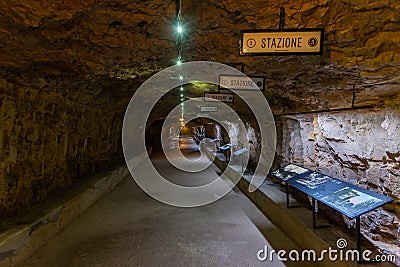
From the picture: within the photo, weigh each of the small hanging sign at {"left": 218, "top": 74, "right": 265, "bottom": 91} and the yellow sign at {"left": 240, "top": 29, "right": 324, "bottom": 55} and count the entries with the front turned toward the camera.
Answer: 2

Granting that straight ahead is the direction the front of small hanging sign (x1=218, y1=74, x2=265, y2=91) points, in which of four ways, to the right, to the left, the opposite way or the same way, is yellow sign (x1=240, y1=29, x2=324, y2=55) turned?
the same way

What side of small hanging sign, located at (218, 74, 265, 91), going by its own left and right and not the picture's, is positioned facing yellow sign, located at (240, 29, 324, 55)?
front

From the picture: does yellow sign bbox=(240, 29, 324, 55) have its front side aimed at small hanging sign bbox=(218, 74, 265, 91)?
no

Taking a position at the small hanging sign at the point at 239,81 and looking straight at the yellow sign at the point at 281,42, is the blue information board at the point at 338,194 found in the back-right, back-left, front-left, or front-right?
front-left

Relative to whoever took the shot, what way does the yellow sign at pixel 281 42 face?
facing the viewer

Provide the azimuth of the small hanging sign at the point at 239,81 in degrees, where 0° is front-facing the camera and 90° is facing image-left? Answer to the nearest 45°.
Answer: approximately 0°
